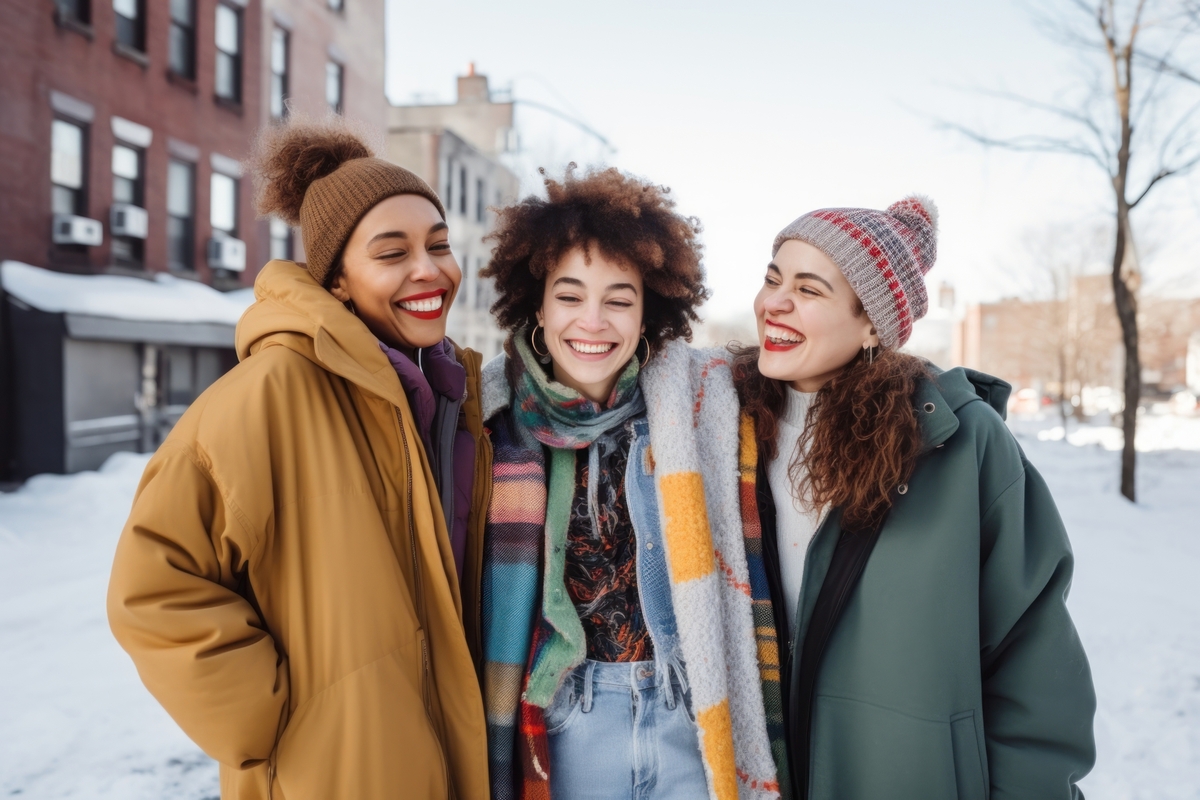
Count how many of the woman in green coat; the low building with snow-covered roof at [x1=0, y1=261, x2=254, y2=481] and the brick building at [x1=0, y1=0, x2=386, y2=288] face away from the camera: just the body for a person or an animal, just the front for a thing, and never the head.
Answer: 0

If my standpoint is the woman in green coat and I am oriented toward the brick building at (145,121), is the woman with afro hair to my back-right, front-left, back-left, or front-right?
front-left

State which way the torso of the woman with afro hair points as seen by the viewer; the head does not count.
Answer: toward the camera

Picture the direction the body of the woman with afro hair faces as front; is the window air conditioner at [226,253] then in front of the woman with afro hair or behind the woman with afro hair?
behind

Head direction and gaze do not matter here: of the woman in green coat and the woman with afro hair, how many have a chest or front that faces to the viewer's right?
0

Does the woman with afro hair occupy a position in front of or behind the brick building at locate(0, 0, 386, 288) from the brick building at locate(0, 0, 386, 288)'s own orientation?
in front

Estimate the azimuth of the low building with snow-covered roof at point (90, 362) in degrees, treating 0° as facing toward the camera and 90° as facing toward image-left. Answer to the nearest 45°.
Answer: approximately 315°

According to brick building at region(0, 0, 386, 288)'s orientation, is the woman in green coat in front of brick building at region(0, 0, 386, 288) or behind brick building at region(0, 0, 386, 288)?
in front

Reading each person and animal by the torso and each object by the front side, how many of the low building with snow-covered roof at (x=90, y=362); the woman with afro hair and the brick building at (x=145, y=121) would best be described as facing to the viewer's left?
0

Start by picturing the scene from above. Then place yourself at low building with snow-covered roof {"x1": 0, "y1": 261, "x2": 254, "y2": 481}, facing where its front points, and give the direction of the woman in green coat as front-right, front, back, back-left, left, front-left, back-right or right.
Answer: front-right
